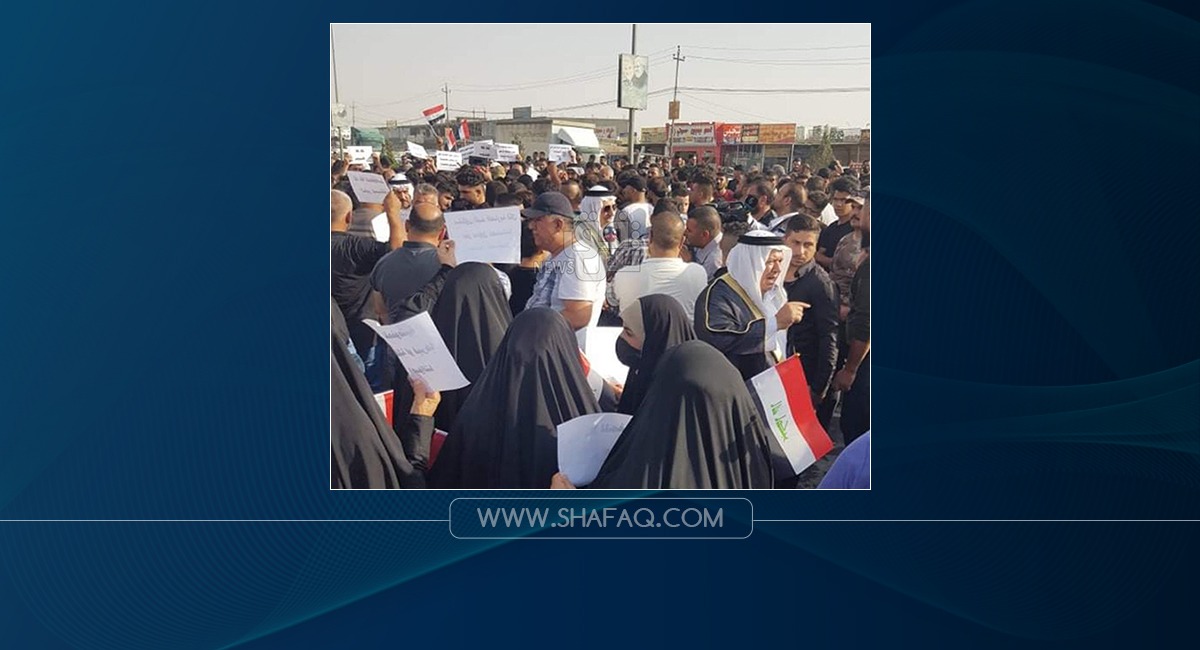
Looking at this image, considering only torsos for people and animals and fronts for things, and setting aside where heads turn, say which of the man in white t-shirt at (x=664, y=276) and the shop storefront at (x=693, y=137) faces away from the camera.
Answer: the man in white t-shirt

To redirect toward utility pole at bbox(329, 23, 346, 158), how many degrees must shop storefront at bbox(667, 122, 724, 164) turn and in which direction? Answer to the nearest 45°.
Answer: approximately 90° to its right

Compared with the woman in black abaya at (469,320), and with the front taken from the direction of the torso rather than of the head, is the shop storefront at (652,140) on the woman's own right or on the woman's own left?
on the woman's own right

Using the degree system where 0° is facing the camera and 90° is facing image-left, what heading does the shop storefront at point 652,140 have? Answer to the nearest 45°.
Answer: approximately 0°

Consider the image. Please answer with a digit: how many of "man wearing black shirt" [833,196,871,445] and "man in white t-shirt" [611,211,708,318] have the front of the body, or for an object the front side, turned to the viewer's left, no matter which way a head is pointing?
1

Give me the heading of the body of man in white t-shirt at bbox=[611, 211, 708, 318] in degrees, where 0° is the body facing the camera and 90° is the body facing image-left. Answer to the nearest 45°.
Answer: approximately 180°

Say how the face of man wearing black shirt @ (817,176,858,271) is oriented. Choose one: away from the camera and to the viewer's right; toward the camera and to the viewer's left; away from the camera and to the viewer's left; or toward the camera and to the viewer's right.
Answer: toward the camera and to the viewer's left

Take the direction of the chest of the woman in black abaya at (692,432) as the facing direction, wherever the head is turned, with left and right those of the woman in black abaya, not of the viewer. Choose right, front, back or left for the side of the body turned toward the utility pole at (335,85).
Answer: front

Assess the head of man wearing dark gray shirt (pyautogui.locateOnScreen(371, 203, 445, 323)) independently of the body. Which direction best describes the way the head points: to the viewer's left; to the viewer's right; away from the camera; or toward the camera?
away from the camera

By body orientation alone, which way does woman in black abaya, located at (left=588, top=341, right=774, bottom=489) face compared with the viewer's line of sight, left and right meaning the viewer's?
facing away from the viewer

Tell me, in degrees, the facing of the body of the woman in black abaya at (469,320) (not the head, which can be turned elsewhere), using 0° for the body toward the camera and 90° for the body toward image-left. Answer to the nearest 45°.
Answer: approximately 180°

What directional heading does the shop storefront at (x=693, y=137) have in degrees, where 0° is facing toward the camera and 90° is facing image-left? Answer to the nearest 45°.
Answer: approximately 0°
